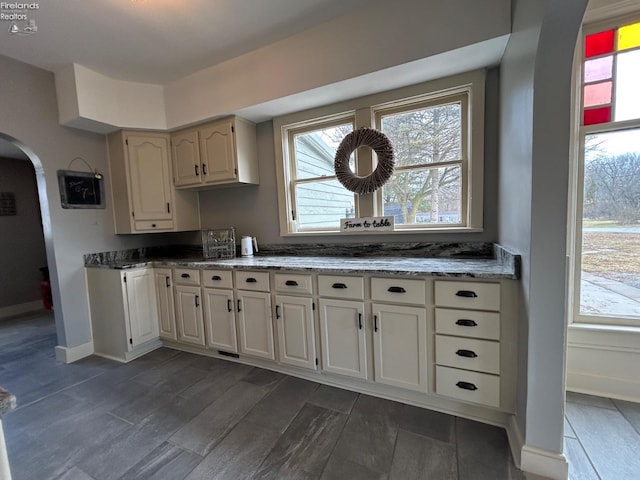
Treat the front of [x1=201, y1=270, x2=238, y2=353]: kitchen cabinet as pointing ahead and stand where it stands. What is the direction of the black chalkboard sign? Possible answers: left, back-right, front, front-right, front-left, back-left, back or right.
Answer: right

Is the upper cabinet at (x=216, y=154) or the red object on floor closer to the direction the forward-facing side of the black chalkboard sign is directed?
the upper cabinet

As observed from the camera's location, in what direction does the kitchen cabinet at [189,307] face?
facing the viewer and to the left of the viewer

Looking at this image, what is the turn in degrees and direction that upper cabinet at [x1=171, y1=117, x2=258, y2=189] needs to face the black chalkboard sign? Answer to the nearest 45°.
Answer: approximately 45° to its right

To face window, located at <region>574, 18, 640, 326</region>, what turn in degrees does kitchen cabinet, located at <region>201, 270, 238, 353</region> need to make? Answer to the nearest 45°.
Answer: approximately 90° to its left

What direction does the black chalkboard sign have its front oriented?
toward the camera

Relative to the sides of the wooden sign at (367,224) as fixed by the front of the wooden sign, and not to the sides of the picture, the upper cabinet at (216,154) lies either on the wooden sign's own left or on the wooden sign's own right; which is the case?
on the wooden sign's own right

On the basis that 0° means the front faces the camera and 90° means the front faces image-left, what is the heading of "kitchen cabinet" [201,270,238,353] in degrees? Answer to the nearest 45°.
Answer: approximately 45°

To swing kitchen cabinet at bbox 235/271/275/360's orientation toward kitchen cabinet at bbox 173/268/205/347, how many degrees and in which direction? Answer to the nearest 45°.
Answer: approximately 90° to its right

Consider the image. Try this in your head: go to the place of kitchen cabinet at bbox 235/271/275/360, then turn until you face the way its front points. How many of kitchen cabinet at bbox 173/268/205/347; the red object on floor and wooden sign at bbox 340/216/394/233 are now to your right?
2

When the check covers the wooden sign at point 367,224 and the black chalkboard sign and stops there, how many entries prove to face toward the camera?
2

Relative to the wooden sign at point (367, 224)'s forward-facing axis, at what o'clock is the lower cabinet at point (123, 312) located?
The lower cabinet is roughly at 3 o'clock from the wooden sign.

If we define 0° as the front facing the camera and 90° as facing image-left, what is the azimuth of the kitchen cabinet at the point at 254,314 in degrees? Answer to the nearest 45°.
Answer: approximately 45°

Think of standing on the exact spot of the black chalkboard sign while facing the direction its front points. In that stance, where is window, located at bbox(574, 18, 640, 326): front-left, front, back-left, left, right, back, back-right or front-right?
front-left

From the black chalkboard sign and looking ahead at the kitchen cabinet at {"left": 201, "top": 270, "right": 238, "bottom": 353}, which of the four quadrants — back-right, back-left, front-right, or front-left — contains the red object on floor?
back-left
